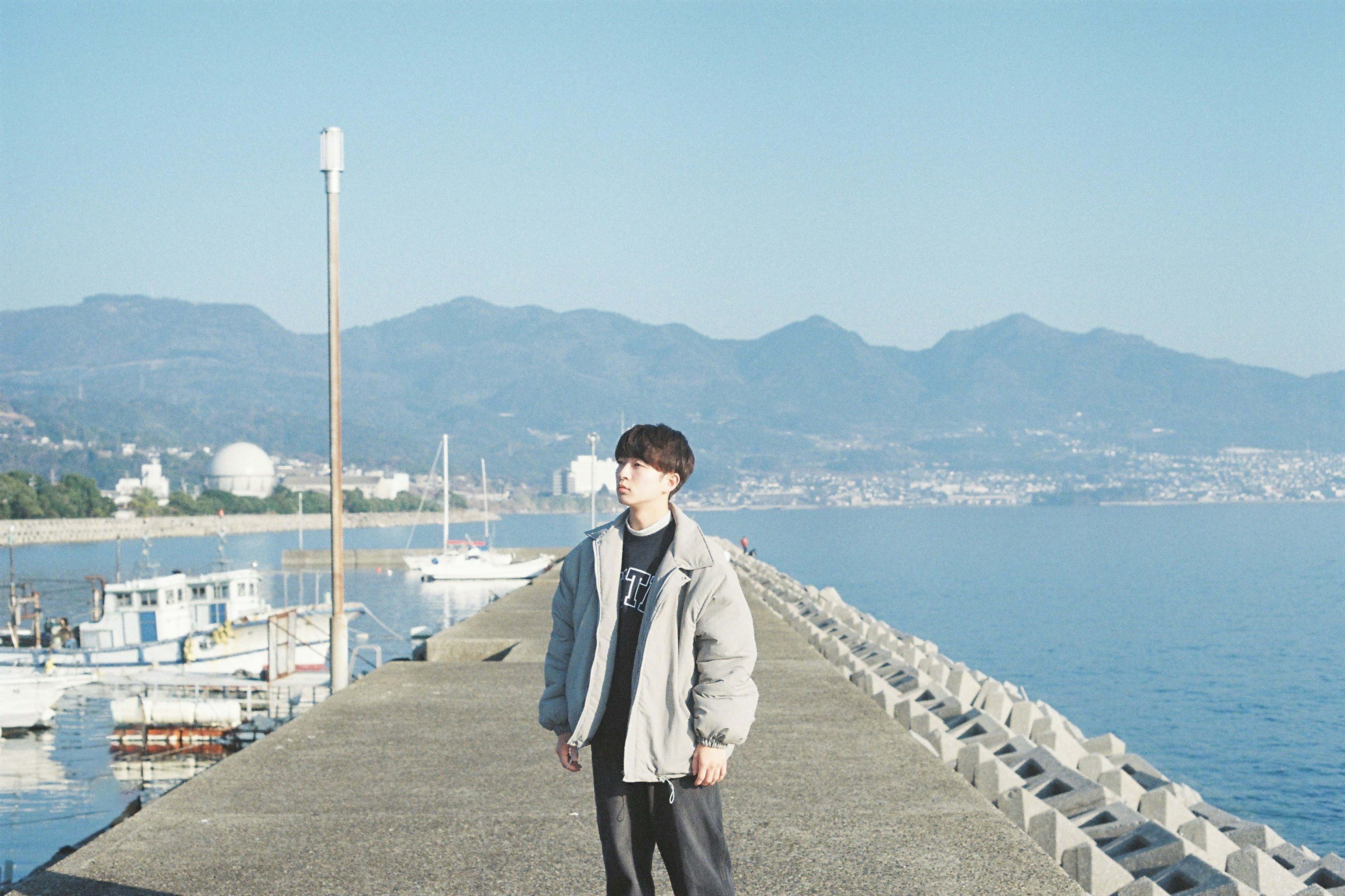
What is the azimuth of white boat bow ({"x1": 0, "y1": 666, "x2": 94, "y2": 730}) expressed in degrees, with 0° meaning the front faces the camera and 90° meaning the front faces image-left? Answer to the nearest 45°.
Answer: approximately 270°

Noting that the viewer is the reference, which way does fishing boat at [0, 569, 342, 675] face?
facing to the right of the viewer
